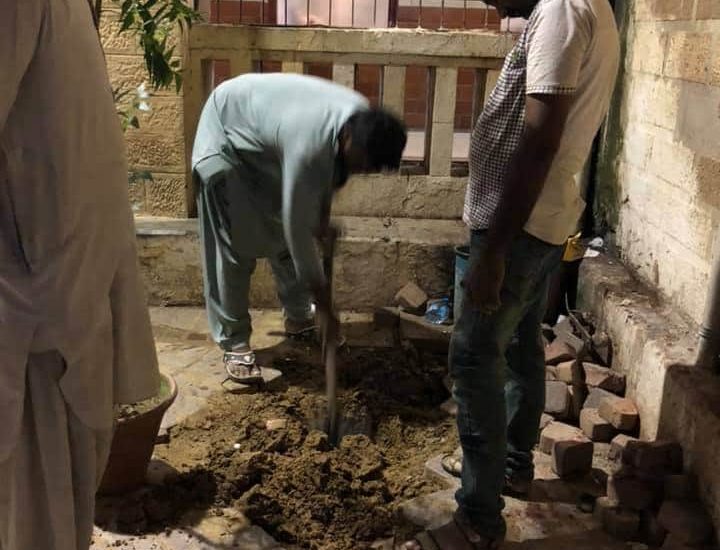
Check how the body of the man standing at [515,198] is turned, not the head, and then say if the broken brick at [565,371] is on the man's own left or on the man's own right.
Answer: on the man's own right

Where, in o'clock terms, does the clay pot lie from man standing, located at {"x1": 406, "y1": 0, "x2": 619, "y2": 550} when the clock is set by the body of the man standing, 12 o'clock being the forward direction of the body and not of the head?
The clay pot is roughly at 12 o'clock from the man standing.

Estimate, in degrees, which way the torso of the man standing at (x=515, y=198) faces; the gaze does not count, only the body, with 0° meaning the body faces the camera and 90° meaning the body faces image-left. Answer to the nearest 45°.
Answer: approximately 90°

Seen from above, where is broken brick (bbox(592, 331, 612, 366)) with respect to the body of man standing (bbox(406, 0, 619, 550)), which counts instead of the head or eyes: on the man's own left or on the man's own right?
on the man's own right

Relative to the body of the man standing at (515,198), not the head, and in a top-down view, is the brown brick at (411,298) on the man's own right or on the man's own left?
on the man's own right
